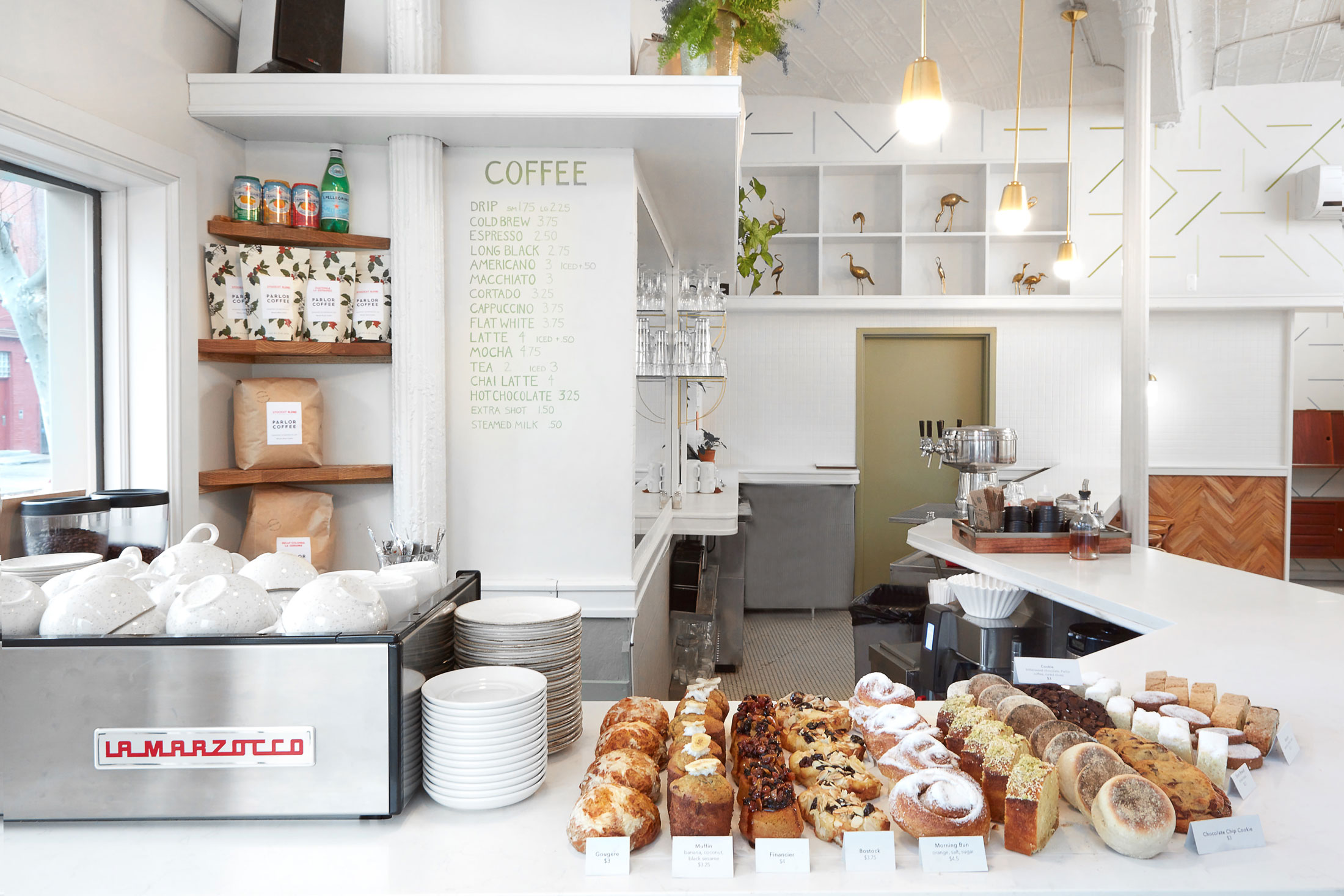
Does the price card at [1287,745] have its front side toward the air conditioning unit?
no

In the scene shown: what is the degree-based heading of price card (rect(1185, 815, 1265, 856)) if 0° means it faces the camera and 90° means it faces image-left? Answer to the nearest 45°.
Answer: approximately 0°

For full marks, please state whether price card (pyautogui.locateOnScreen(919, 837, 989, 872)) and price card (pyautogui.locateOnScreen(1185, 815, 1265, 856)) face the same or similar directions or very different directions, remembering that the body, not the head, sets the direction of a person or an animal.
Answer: same or similar directions

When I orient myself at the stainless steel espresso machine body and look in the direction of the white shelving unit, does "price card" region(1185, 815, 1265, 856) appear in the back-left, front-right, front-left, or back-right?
front-right

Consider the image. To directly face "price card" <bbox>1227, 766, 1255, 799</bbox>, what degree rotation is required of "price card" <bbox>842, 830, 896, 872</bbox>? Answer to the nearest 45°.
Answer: approximately 135° to its left

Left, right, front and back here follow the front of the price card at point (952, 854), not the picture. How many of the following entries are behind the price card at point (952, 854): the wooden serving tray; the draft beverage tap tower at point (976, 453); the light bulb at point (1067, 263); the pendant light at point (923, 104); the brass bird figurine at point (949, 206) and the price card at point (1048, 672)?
6

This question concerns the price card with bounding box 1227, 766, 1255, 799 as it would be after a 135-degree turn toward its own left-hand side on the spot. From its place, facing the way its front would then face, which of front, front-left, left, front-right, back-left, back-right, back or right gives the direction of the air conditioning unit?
front

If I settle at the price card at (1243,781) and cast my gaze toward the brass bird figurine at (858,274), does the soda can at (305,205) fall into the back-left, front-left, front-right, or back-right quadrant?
front-left

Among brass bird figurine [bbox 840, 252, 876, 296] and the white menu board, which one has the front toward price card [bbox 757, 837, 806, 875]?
the white menu board

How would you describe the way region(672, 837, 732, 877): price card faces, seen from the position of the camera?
facing the viewer

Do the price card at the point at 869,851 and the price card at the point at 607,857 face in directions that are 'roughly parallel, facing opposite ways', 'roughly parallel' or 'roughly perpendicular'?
roughly parallel

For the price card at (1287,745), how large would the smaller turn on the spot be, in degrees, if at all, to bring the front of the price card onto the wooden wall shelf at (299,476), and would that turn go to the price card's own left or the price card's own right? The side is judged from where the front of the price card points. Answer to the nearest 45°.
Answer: approximately 135° to the price card's own right

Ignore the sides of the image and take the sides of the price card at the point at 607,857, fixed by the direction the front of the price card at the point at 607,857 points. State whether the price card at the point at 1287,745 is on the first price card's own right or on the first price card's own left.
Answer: on the first price card's own left

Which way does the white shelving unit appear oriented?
toward the camera

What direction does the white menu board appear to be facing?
toward the camera

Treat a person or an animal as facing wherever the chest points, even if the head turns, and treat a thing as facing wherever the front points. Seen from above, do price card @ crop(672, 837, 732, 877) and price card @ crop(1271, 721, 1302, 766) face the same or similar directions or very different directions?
same or similar directions

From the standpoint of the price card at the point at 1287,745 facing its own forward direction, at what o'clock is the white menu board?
The white menu board is roughly at 5 o'clock from the price card.

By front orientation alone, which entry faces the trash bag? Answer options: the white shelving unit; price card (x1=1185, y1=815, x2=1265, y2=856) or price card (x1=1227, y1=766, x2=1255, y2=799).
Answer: the white shelving unit
